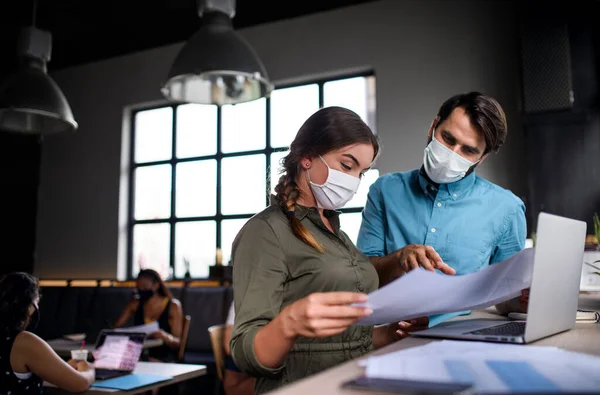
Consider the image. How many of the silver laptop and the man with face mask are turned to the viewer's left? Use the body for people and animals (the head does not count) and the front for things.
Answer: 1

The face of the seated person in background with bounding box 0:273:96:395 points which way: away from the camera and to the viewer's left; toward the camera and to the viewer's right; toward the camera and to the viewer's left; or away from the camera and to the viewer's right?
away from the camera and to the viewer's right

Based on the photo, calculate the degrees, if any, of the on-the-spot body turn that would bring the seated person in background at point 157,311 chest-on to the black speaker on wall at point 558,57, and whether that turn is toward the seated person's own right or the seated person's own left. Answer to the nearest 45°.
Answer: approximately 90° to the seated person's own left

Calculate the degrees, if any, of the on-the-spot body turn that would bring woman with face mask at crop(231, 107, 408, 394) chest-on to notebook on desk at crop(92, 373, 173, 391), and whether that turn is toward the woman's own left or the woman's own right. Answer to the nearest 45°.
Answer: approximately 180°

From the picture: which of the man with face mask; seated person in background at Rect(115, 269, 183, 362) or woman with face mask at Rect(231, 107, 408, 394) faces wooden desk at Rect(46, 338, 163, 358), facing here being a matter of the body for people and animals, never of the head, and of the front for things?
the seated person in background

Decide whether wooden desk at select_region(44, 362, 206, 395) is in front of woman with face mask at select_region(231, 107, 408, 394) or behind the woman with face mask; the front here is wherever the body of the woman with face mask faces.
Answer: behind

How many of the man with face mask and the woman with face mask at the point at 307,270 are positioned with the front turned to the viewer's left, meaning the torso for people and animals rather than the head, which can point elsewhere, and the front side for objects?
0

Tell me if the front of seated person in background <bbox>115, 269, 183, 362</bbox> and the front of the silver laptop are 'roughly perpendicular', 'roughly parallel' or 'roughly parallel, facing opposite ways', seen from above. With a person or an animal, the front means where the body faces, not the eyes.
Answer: roughly perpendicular

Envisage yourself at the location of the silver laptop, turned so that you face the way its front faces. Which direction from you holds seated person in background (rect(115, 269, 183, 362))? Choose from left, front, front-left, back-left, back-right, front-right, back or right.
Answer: front-right

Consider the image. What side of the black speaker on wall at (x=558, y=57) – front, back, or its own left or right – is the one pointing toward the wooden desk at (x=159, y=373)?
front
